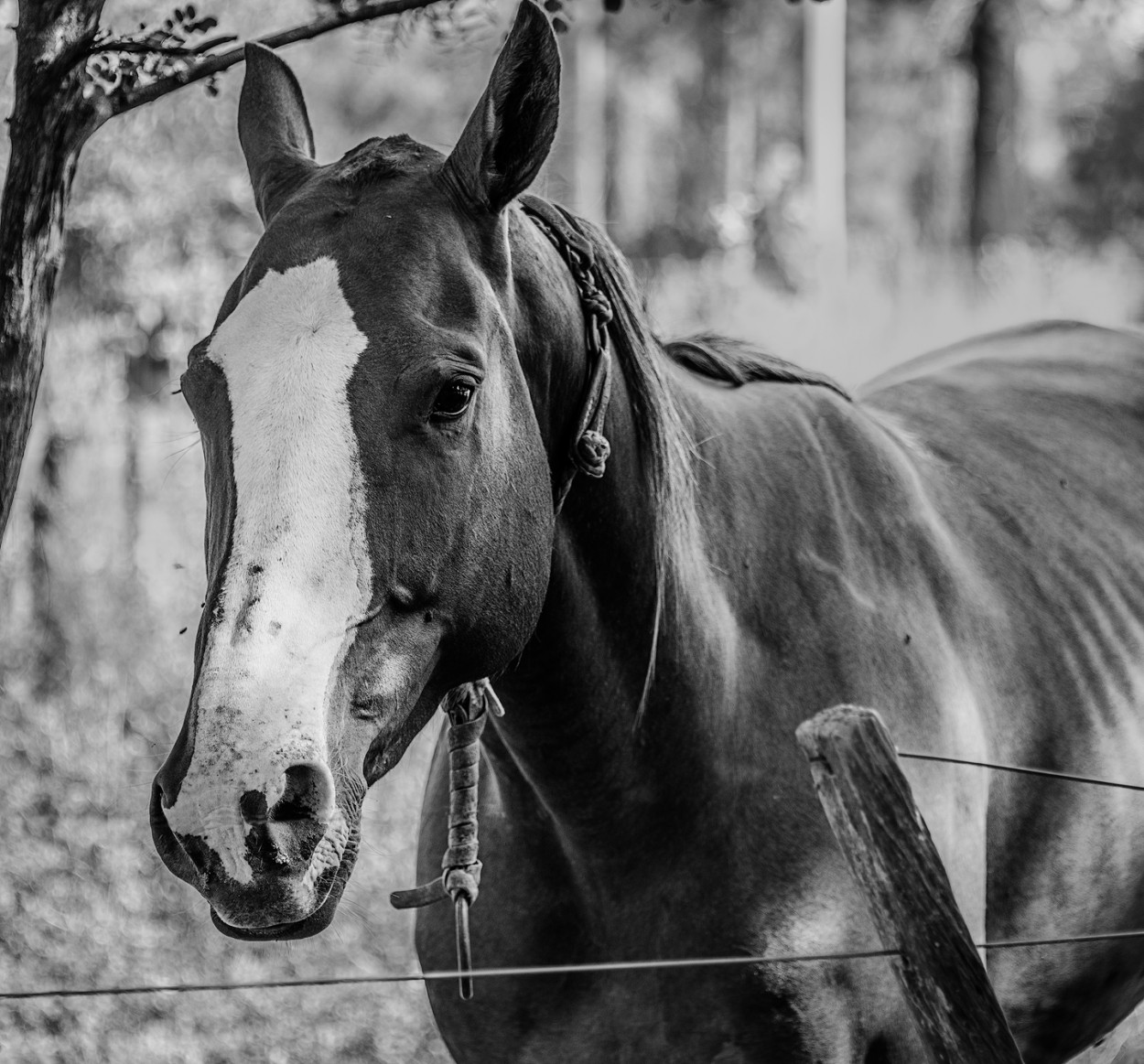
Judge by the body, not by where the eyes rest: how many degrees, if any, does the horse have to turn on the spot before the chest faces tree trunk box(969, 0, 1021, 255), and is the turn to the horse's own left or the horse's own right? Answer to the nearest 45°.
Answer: approximately 135° to the horse's own right

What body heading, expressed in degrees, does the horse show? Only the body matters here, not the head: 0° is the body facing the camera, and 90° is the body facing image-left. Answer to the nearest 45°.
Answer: approximately 45°

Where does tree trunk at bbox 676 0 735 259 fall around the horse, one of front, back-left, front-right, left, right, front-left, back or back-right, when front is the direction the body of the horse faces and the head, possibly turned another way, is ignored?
back-right
